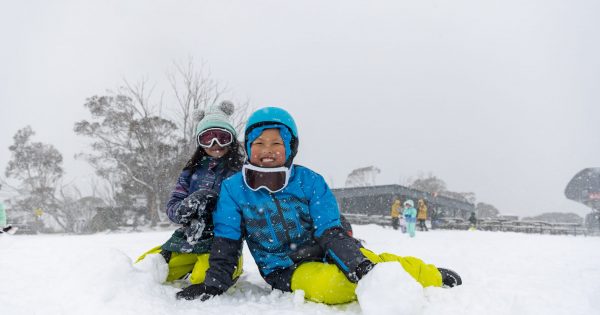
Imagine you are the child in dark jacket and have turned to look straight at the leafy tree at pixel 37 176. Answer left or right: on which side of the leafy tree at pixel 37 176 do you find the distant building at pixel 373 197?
right

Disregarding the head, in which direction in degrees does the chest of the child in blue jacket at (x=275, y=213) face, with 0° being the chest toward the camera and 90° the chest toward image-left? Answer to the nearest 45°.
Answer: approximately 0°

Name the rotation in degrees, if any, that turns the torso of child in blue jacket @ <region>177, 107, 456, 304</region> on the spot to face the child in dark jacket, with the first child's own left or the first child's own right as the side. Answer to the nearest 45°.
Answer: approximately 135° to the first child's own right

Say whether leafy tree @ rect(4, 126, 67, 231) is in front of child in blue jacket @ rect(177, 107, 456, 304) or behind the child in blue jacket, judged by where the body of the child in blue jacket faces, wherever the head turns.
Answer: behind

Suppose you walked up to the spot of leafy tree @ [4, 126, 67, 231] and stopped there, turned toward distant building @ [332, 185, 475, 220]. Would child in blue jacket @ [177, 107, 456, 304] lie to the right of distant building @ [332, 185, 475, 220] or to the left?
right

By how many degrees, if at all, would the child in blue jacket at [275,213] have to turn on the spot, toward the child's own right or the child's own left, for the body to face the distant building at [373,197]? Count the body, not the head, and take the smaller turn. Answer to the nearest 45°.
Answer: approximately 180°

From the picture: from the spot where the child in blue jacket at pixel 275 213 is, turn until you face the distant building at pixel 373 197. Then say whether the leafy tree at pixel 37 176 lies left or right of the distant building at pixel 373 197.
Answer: left
